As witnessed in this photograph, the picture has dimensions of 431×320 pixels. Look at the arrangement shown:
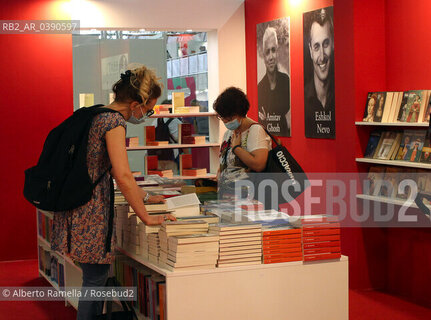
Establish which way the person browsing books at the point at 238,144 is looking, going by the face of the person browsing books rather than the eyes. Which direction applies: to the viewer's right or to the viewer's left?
to the viewer's left

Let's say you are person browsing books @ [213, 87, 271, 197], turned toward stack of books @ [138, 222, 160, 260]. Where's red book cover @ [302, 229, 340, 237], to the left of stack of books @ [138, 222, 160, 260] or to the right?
left

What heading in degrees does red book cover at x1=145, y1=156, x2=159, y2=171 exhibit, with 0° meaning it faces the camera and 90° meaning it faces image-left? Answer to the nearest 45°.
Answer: approximately 0°

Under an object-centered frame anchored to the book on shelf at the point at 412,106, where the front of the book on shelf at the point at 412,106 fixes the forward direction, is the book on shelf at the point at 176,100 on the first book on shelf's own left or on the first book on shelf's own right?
on the first book on shelf's own right

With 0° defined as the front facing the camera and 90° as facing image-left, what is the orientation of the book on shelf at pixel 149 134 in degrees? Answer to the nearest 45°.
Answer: approximately 0°

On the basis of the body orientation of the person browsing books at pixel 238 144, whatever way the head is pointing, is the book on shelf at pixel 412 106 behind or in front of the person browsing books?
behind
